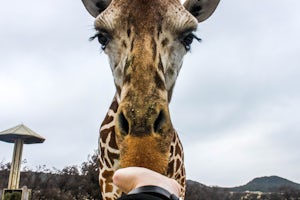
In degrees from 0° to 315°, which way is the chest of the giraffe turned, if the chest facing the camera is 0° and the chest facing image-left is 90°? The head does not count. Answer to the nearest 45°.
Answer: approximately 0°

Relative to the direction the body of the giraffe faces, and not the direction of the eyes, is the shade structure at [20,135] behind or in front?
behind
